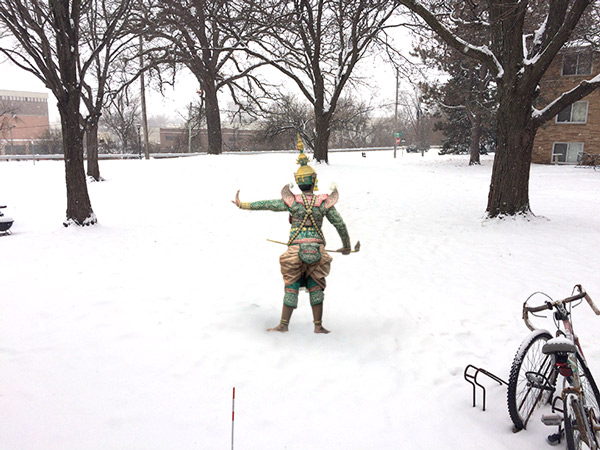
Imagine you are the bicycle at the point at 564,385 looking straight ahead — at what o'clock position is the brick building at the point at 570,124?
The brick building is roughly at 12 o'clock from the bicycle.

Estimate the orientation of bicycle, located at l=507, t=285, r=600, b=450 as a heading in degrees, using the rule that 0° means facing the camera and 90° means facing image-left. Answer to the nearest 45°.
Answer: approximately 180°

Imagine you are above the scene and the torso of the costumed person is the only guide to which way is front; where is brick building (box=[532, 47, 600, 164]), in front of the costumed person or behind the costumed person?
in front

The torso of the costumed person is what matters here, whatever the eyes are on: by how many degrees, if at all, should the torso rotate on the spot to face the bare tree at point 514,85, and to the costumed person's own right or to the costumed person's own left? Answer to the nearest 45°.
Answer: approximately 45° to the costumed person's own right

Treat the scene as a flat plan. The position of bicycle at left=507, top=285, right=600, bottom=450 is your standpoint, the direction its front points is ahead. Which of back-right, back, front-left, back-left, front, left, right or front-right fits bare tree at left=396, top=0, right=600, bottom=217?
front

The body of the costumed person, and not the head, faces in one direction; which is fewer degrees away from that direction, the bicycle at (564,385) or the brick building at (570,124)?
the brick building

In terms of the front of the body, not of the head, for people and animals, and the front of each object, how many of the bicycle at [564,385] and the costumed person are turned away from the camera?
2

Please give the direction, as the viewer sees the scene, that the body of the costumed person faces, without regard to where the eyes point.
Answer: away from the camera
